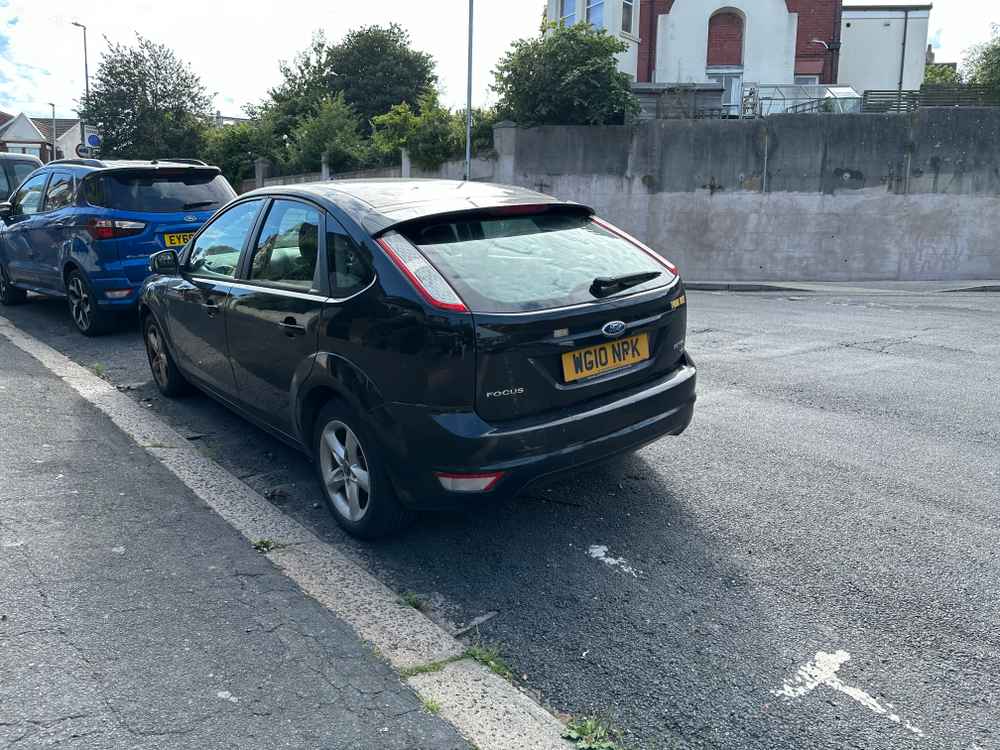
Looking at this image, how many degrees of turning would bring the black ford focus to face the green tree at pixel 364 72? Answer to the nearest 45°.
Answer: approximately 45° to its right

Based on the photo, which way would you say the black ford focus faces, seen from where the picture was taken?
facing away from the viewer and to the left of the viewer

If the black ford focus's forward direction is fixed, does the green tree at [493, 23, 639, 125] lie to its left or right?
on its right

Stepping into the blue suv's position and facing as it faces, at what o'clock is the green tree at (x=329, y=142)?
The green tree is roughly at 2 o'clock from the blue suv.

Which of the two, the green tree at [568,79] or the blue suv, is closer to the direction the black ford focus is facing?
the blue suv

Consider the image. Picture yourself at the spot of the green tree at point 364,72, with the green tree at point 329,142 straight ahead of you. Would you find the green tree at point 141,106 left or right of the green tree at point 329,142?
right

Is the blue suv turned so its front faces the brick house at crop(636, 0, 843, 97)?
no

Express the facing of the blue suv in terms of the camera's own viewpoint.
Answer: facing away from the viewer and to the left of the viewer

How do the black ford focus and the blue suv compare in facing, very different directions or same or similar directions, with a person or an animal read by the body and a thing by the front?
same or similar directions

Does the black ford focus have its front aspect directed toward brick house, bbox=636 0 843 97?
no

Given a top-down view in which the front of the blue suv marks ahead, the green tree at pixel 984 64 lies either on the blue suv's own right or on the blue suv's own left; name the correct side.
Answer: on the blue suv's own right

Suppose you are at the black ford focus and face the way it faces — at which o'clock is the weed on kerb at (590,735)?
The weed on kerb is roughly at 7 o'clock from the black ford focus.

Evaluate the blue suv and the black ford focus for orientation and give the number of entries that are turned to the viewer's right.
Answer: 0

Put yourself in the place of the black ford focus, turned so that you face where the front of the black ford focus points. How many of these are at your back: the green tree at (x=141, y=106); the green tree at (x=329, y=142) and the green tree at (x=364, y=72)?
0

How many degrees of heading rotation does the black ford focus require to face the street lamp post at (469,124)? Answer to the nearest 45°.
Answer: approximately 45° to its right

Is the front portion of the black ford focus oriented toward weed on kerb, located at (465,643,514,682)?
no

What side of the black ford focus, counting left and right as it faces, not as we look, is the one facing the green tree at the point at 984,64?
right

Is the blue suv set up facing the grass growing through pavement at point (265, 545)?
no
